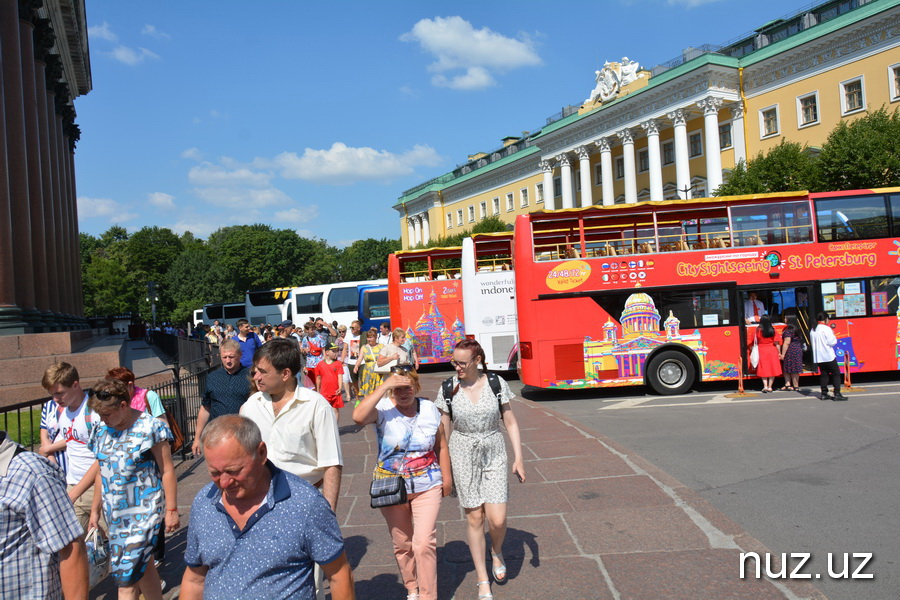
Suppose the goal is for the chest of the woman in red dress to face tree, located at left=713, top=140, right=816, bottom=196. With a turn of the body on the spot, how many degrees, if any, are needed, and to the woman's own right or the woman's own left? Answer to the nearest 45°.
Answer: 0° — they already face it

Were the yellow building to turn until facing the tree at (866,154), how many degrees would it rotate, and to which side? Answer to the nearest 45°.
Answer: approximately 45° to its left

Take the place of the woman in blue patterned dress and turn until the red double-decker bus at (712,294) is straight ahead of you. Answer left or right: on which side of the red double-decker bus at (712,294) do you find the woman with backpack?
right

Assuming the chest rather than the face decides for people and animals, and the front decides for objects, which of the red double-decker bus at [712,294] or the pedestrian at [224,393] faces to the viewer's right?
the red double-decker bus

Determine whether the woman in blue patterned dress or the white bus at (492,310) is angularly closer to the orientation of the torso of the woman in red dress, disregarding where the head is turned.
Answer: the white bus

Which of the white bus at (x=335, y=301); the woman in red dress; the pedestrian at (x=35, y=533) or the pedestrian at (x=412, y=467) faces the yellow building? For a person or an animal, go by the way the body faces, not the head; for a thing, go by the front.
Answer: the woman in red dress

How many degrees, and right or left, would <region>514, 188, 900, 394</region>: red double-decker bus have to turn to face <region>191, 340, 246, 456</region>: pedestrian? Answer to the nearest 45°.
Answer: approximately 90° to its right

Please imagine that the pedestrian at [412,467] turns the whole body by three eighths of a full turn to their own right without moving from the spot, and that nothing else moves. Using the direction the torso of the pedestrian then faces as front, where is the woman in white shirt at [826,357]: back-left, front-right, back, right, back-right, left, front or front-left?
right

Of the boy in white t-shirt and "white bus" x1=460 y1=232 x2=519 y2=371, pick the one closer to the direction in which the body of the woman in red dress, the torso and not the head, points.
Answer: the white bus

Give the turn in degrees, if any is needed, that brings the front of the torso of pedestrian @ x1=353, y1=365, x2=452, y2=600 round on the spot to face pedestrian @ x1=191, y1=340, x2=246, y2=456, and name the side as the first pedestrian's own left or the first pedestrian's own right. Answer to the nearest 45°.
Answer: approximately 135° to the first pedestrian's own right

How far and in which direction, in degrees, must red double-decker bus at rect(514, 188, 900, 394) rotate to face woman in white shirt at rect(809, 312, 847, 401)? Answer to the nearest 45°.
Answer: approximately 45° to its right

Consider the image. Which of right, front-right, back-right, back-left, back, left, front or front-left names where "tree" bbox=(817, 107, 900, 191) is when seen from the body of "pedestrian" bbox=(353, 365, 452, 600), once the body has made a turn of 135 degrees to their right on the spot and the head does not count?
right

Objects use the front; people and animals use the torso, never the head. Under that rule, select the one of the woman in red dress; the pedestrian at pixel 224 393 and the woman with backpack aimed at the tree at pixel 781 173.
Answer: the woman in red dress
